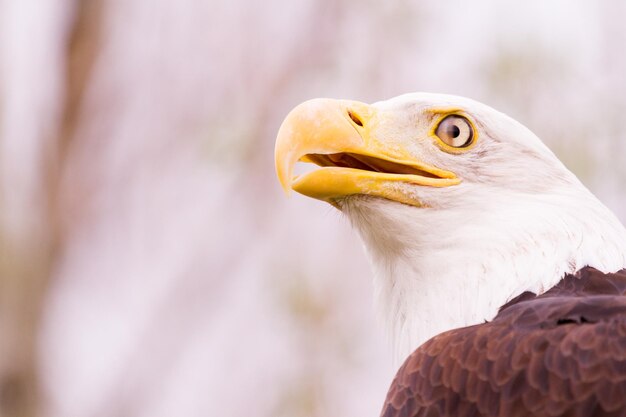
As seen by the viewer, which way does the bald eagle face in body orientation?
to the viewer's left
